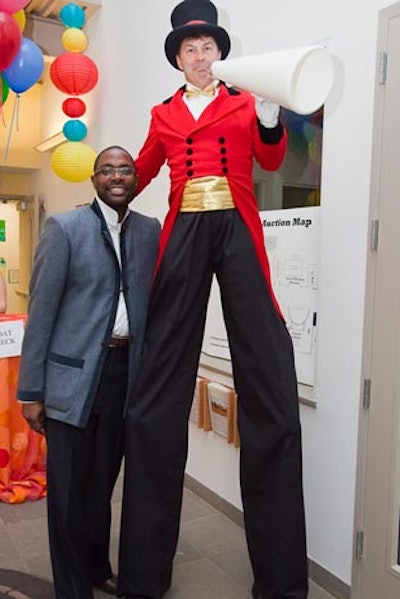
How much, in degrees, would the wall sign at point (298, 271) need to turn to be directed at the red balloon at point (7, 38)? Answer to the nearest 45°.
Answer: approximately 45° to its right

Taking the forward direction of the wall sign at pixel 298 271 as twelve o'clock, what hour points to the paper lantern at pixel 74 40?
The paper lantern is roughly at 3 o'clock from the wall sign.

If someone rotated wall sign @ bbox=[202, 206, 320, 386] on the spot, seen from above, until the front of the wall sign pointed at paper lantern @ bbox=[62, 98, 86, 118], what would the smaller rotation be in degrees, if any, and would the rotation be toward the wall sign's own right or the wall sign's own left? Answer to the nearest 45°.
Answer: approximately 90° to the wall sign's own right

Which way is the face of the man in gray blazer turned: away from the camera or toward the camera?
toward the camera

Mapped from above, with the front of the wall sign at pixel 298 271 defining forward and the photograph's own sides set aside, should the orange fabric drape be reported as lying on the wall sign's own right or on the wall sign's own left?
on the wall sign's own right

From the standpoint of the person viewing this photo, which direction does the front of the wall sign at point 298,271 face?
facing the viewer and to the left of the viewer

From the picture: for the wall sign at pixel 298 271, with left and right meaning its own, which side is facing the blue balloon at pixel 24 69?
right

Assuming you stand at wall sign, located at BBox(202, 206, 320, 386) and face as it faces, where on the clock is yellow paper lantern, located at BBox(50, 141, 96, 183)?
The yellow paper lantern is roughly at 3 o'clock from the wall sign.

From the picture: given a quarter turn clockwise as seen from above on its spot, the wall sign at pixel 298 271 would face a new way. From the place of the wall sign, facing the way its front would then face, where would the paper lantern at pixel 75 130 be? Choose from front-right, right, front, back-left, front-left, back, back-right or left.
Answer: front

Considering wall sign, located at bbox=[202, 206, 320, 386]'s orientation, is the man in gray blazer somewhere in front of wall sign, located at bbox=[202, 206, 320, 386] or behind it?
in front

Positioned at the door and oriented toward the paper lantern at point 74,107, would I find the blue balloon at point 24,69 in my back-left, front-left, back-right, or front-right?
front-left

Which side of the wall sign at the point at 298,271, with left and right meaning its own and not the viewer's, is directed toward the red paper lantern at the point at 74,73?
right
